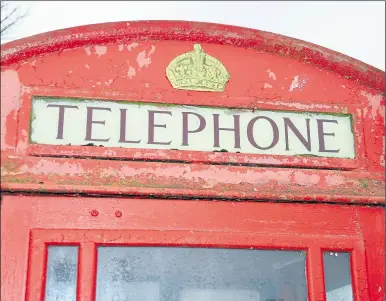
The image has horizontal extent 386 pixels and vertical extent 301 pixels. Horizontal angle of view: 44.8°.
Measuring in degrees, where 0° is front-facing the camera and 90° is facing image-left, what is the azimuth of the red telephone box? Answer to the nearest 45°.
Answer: approximately 0°
